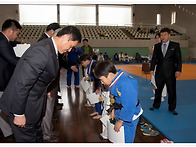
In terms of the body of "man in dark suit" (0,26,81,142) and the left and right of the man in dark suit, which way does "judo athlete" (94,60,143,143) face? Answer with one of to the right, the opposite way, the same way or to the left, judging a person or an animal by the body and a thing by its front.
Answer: the opposite way

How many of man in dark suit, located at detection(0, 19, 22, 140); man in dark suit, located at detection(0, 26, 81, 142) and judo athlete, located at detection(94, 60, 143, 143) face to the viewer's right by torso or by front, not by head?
2

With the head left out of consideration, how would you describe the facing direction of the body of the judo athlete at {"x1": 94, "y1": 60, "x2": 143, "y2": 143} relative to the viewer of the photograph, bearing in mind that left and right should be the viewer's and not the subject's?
facing to the left of the viewer

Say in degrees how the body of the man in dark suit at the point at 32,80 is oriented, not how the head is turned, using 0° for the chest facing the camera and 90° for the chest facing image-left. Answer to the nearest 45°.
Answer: approximately 270°

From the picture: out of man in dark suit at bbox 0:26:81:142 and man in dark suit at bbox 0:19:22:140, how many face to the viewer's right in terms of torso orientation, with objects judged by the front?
2

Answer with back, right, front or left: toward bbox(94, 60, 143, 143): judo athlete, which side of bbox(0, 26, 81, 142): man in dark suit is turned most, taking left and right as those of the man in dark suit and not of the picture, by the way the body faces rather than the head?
front

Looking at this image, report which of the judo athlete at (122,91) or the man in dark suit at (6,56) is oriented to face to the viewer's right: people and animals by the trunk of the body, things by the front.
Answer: the man in dark suit

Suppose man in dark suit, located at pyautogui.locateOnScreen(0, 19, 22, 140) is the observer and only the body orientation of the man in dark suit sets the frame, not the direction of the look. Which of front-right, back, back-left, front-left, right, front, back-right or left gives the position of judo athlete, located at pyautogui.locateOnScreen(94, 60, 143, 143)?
front-right

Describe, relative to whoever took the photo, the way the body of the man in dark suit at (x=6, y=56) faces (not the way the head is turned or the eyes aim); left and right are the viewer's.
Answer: facing to the right of the viewer

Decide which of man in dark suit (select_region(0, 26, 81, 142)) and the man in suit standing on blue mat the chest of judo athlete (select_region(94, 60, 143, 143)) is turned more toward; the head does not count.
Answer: the man in dark suit

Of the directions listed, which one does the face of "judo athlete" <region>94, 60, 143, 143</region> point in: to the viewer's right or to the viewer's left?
to the viewer's left

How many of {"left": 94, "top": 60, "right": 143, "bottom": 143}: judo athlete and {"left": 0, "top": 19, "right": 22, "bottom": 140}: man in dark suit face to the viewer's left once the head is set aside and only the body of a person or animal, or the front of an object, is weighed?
1

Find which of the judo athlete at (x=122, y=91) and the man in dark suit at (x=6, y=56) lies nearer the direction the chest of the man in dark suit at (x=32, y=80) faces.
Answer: the judo athlete

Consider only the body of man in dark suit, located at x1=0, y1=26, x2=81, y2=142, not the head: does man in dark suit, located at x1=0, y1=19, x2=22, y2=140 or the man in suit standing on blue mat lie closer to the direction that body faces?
the man in suit standing on blue mat
